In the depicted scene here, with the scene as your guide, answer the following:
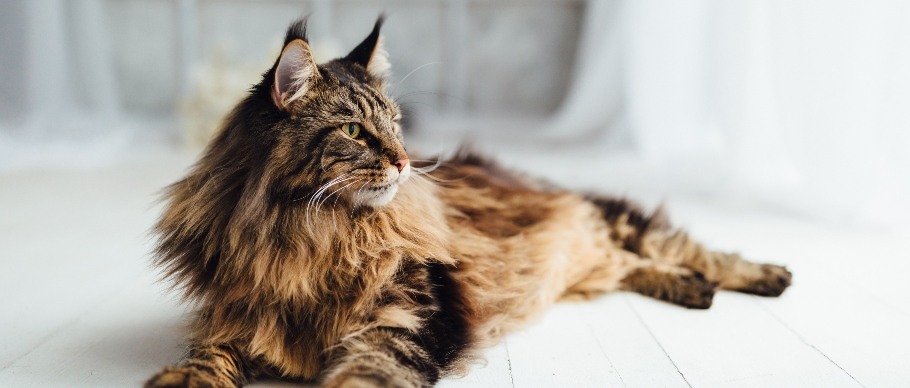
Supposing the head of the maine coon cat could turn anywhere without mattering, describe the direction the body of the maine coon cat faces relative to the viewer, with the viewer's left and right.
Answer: facing the viewer and to the left of the viewer

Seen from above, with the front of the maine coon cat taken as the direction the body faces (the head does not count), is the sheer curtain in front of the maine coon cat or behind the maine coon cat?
behind
